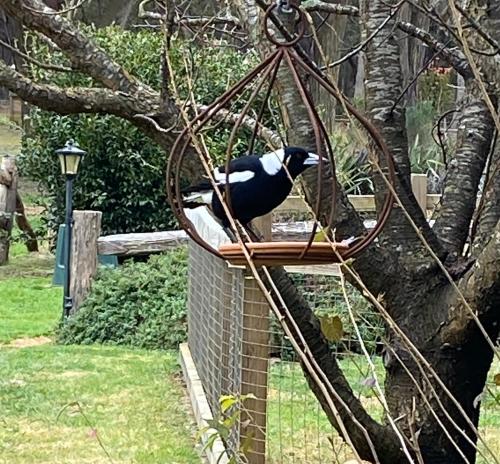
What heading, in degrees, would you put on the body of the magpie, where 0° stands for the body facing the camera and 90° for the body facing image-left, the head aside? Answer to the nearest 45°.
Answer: approximately 270°

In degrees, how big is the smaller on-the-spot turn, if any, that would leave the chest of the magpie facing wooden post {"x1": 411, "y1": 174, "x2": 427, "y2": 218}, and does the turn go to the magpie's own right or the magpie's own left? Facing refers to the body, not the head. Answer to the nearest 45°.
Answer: approximately 90° to the magpie's own left

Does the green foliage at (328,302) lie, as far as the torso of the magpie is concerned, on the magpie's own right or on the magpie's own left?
on the magpie's own left
